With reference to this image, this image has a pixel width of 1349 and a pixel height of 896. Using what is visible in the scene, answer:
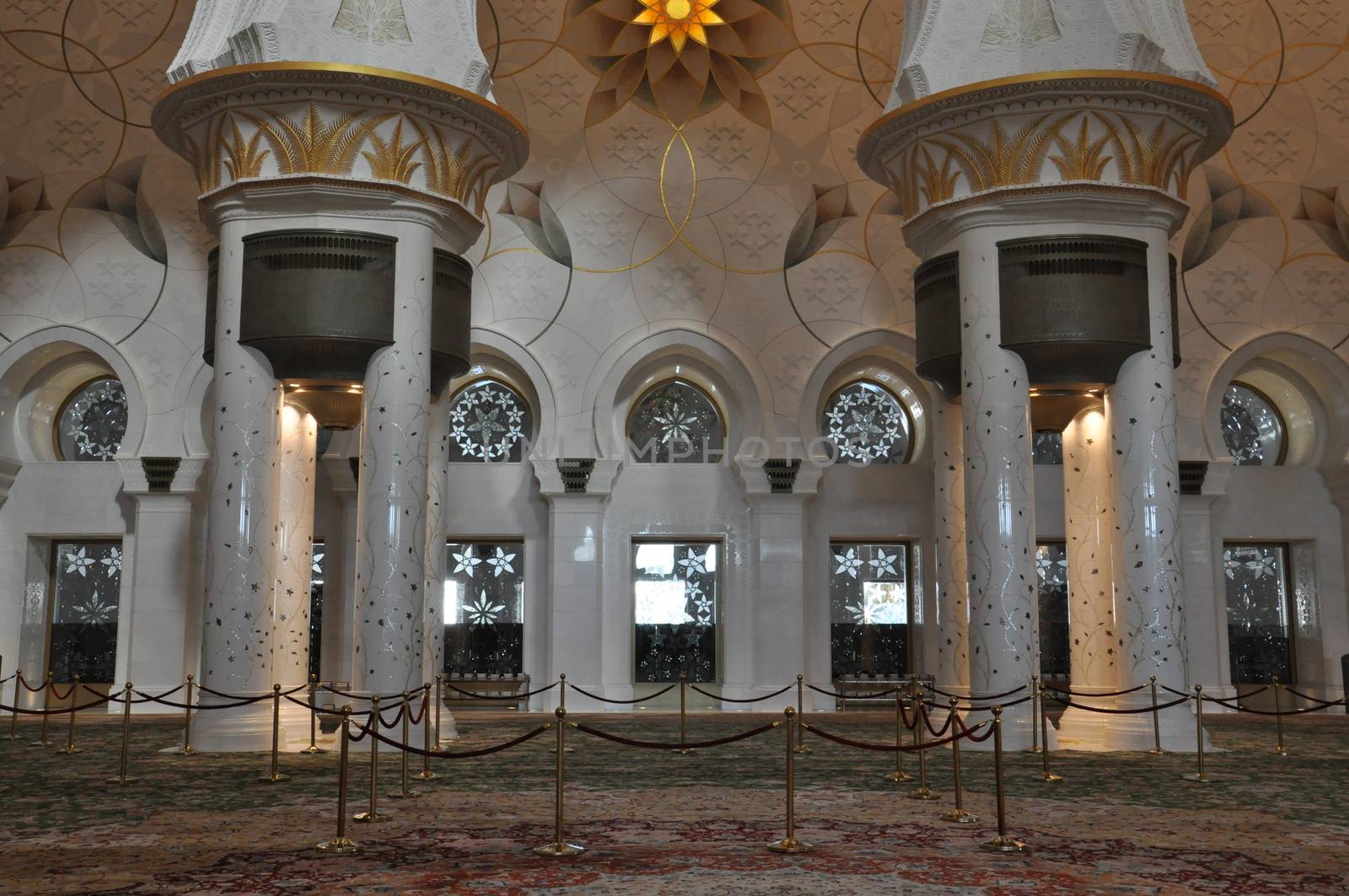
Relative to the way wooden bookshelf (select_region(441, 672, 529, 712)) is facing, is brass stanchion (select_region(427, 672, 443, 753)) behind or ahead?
ahead

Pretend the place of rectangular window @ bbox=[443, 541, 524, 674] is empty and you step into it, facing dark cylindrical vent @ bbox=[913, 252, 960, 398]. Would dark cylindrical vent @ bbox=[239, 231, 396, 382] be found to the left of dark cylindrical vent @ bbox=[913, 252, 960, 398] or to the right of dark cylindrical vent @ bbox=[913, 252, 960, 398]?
right

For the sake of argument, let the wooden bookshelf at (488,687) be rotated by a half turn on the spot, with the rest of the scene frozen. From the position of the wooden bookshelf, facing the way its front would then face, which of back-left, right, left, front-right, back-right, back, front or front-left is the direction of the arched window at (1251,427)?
right

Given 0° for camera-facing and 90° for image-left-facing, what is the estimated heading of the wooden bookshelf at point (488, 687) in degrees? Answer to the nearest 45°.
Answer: approximately 0°

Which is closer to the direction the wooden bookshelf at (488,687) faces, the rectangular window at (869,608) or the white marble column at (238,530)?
the white marble column

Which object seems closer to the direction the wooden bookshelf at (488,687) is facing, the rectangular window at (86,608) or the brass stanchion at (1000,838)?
the brass stanchion

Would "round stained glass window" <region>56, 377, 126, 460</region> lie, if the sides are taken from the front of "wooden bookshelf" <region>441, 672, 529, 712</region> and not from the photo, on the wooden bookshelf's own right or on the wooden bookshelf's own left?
on the wooden bookshelf's own right

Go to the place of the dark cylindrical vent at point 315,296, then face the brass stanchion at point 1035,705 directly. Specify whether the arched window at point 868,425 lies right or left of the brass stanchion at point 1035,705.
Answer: left

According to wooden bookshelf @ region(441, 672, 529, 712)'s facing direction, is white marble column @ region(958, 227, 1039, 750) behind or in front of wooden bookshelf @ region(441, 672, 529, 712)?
in front

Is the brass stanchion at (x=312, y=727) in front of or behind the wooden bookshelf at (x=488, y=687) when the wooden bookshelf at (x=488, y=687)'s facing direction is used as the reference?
in front
